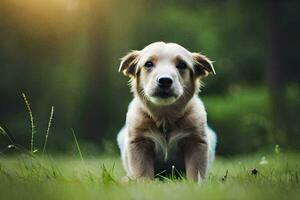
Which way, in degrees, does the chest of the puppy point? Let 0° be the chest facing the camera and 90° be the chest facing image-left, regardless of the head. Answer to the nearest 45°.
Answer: approximately 0°

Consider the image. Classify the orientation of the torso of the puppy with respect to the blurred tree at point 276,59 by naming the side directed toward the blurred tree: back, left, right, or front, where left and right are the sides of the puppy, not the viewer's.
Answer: back
